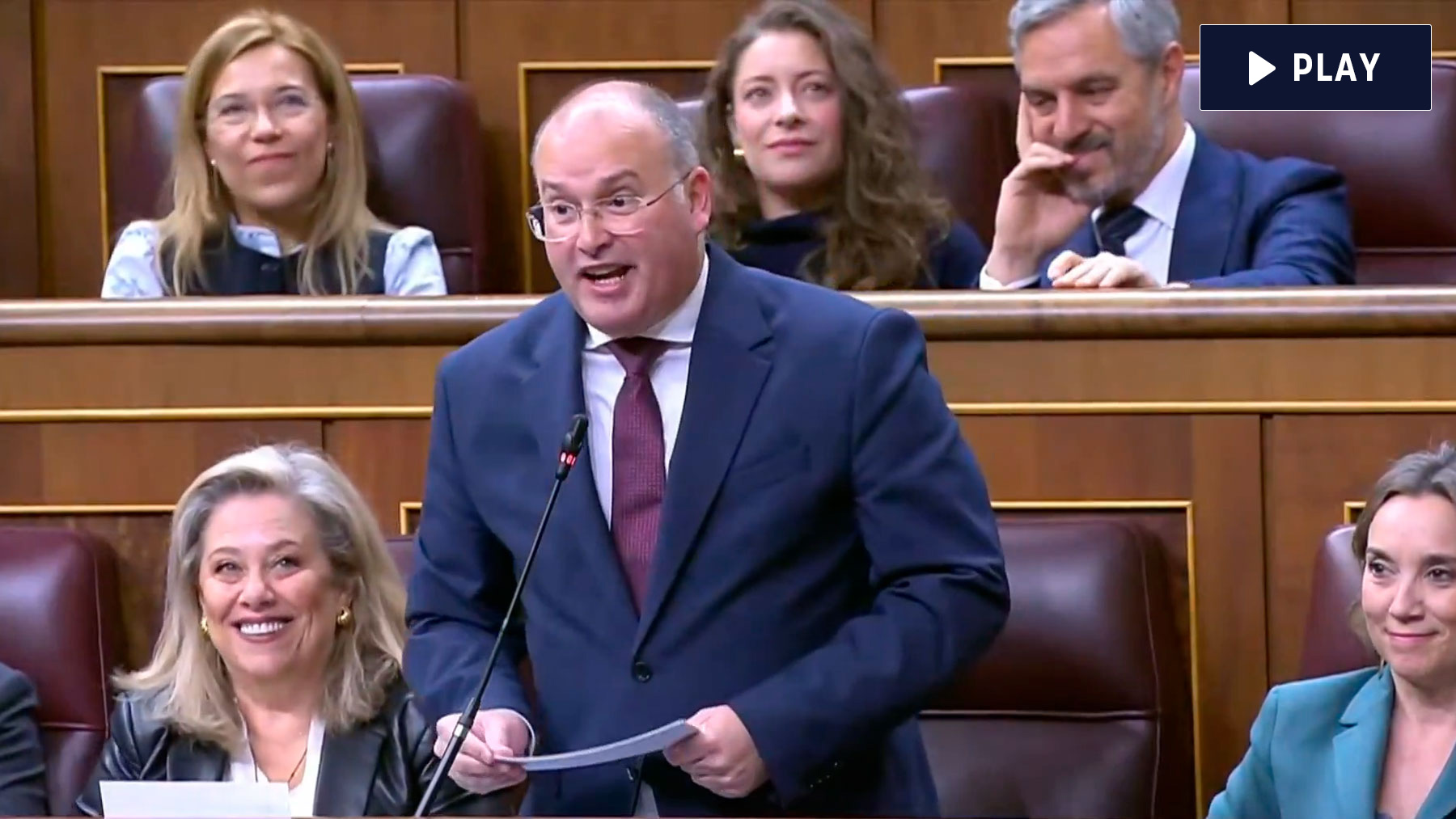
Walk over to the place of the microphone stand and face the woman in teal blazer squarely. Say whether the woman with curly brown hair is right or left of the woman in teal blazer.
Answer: left

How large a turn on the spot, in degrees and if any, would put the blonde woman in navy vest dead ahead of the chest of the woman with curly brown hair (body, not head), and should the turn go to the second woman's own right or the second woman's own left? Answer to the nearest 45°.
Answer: approximately 45° to the second woman's own right

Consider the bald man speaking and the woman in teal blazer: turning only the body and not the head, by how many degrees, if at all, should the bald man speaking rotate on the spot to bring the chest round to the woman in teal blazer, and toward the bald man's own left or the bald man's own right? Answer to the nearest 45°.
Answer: approximately 135° to the bald man's own left

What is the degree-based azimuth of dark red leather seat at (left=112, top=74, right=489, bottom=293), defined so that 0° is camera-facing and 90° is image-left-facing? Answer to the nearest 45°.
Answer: approximately 0°

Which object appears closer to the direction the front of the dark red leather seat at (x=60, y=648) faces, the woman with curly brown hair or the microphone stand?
the microphone stand

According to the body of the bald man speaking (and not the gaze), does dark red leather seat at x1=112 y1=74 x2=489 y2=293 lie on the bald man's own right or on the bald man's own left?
on the bald man's own right

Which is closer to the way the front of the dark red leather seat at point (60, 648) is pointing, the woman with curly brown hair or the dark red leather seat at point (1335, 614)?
the dark red leather seat

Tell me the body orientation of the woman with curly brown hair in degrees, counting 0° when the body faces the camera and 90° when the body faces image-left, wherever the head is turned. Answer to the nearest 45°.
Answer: approximately 45°
